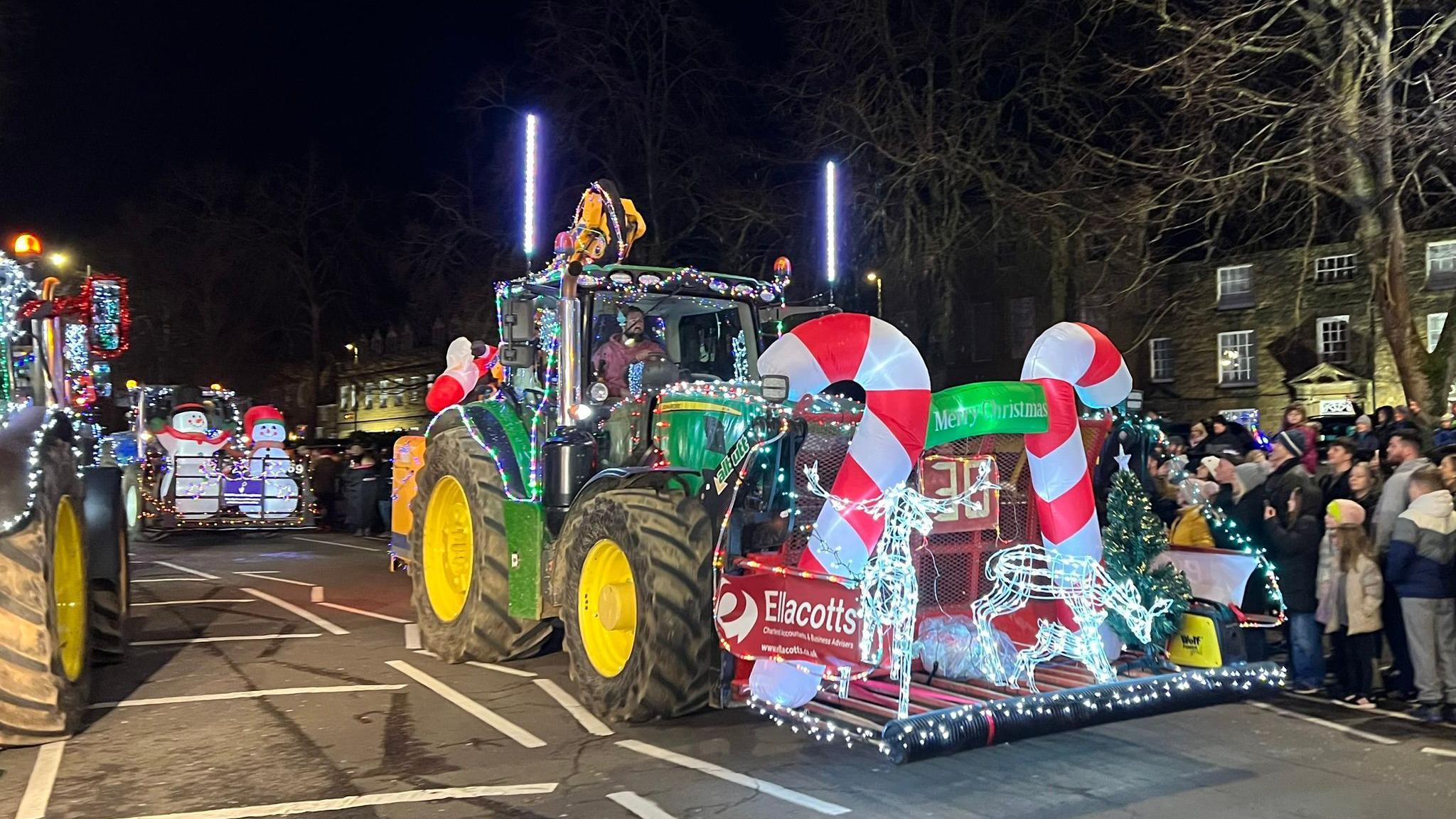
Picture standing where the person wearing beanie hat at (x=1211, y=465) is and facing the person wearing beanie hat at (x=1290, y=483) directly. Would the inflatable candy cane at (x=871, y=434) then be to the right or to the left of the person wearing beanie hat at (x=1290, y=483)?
right

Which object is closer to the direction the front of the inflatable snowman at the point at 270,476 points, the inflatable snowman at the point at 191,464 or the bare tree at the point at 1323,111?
the bare tree

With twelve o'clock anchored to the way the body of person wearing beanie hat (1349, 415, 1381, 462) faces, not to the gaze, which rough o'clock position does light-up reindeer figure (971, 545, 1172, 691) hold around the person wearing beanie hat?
The light-up reindeer figure is roughly at 11 o'clock from the person wearing beanie hat.

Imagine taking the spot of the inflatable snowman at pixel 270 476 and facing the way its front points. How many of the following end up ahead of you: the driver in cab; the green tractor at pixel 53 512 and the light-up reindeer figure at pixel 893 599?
3

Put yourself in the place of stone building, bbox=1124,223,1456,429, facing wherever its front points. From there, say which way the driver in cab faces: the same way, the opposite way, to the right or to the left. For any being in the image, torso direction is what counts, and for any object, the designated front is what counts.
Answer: to the left

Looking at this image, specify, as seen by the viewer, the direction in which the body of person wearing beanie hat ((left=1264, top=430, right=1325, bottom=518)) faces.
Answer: to the viewer's left

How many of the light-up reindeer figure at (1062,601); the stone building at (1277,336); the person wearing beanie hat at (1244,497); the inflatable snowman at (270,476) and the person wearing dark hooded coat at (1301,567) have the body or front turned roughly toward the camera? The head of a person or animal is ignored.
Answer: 2

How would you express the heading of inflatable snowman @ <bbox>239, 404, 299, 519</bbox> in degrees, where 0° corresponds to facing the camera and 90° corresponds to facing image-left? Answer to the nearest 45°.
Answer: approximately 0°

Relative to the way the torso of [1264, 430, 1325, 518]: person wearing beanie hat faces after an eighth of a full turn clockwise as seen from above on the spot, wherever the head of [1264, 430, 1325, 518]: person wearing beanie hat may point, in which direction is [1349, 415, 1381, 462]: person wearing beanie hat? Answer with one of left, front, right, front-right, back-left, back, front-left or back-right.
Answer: front-right

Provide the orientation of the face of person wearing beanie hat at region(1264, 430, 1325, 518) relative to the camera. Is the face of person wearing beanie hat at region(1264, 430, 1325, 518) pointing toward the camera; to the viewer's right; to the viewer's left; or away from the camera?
to the viewer's left

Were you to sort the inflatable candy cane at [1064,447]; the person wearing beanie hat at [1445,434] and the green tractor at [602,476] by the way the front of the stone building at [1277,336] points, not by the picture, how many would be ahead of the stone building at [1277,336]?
3

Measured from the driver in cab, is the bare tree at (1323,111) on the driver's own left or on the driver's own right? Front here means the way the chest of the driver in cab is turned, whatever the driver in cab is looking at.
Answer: on the driver's own left
